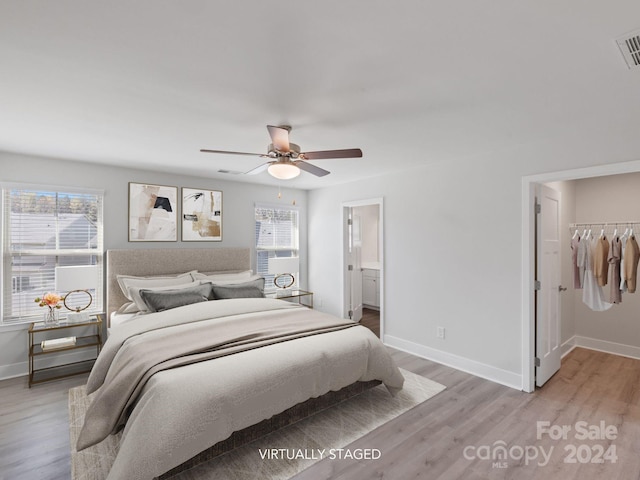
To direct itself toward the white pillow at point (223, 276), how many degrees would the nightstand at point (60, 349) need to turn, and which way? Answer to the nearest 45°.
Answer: approximately 90° to its left

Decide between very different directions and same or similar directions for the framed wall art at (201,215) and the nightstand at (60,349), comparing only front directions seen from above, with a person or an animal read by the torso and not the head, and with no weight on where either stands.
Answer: same or similar directions

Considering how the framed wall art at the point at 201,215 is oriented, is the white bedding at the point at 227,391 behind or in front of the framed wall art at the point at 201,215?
in front

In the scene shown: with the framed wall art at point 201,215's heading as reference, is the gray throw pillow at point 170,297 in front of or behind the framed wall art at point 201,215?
in front

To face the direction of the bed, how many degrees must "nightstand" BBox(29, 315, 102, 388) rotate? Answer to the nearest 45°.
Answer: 0° — it already faces it

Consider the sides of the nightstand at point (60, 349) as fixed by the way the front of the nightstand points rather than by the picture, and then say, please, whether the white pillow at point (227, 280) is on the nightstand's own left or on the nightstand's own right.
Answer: on the nightstand's own left

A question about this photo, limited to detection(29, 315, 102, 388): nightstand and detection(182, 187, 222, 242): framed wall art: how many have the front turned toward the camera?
2

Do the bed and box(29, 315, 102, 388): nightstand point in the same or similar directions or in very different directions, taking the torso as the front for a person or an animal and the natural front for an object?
same or similar directions

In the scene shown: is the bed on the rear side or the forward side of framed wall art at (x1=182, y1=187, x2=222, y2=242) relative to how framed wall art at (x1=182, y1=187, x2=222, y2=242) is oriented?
on the forward side

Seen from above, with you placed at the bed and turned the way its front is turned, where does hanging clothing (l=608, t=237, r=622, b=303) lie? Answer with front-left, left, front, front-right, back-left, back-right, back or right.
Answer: front-left

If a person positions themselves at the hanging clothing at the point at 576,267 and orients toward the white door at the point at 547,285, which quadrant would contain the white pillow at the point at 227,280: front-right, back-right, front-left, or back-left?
front-right

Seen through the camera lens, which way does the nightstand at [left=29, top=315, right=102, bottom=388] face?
facing the viewer

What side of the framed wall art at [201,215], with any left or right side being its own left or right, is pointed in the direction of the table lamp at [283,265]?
left

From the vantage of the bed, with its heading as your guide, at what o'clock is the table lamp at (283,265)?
The table lamp is roughly at 8 o'clock from the bed.

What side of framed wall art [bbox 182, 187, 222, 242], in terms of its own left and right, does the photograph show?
front

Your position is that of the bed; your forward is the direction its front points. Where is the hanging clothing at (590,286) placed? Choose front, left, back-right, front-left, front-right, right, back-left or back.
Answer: front-left
